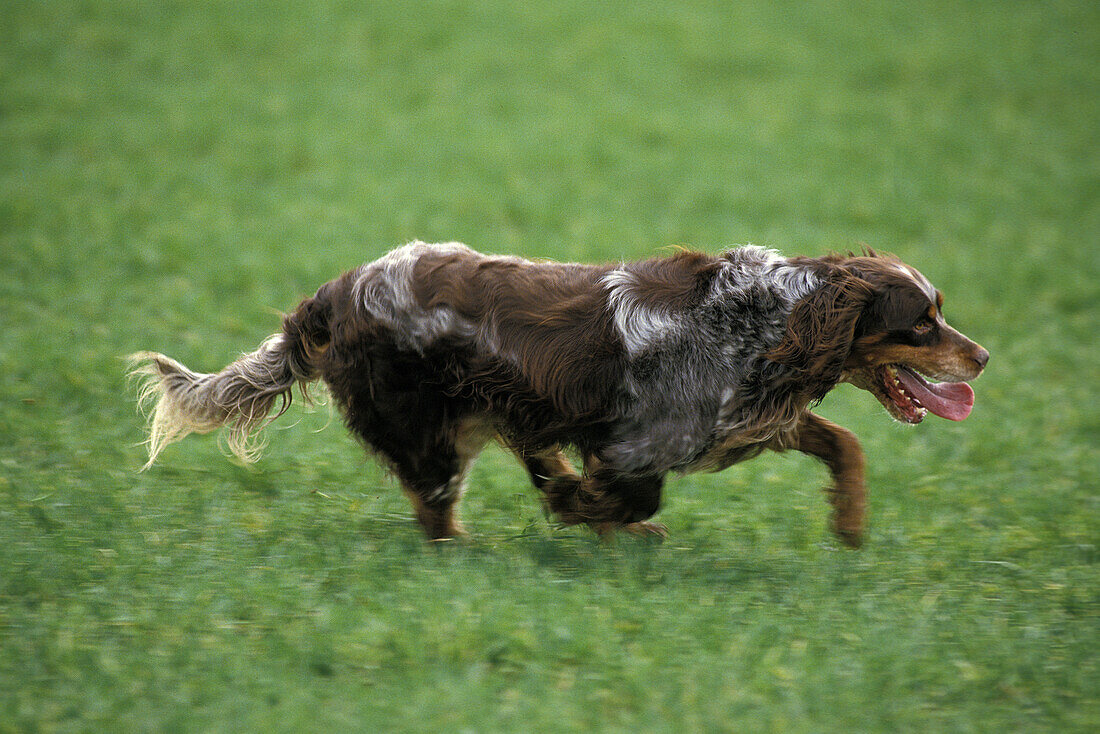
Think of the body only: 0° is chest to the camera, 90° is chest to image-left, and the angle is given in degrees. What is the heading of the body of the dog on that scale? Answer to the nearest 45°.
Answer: approximately 270°
